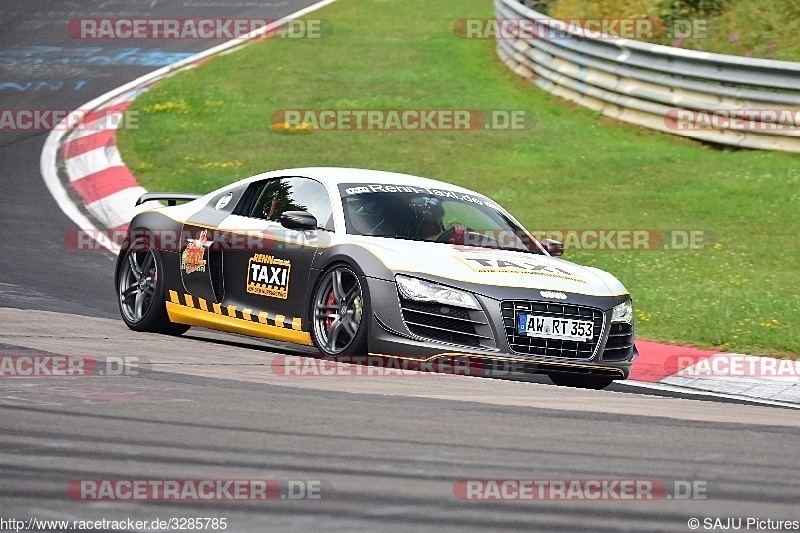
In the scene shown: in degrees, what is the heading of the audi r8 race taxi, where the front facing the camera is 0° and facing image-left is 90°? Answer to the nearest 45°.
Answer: approximately 315°

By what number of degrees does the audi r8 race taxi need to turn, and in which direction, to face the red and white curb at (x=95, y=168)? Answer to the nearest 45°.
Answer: approximately 180°

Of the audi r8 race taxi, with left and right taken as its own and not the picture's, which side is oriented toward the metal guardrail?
left

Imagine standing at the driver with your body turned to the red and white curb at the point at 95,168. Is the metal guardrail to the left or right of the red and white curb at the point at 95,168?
right
